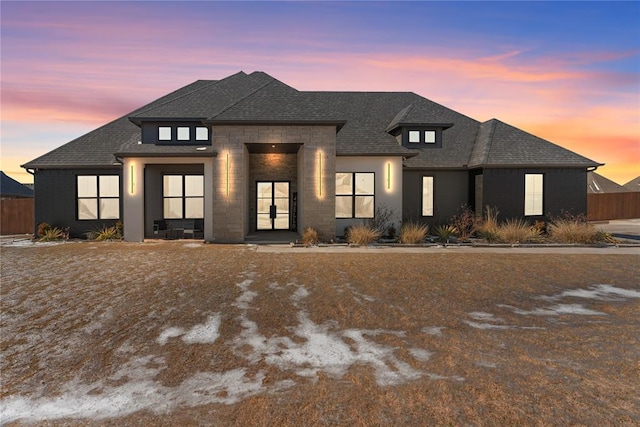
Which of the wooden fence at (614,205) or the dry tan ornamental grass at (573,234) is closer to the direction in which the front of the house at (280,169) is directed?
the dry tan ornamental grass

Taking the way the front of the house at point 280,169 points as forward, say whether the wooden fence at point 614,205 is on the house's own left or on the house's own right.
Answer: on the house's own left

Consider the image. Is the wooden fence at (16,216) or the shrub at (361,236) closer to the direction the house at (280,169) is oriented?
the shrub

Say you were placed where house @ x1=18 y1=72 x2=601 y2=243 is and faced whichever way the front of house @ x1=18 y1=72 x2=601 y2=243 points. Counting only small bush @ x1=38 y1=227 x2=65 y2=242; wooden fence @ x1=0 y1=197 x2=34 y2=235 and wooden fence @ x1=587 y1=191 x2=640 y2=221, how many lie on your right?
2

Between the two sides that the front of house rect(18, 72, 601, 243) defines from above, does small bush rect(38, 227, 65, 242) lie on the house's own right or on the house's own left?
on the house's own right

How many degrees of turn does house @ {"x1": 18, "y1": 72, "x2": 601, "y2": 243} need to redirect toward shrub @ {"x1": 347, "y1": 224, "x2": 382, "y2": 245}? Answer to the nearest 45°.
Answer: approximately 45° to its left

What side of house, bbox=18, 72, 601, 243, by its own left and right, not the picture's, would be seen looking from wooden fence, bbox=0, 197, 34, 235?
right

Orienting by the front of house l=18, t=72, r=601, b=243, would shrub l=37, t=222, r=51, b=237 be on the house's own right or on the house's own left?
on the house's own right

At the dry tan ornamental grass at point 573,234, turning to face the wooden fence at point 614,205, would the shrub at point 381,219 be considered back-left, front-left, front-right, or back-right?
back-left

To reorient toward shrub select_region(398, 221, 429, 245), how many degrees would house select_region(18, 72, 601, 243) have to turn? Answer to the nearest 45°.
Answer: approximately 45° to its left

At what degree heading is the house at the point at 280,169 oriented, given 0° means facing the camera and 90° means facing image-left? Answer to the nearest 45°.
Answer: approximately 0°
